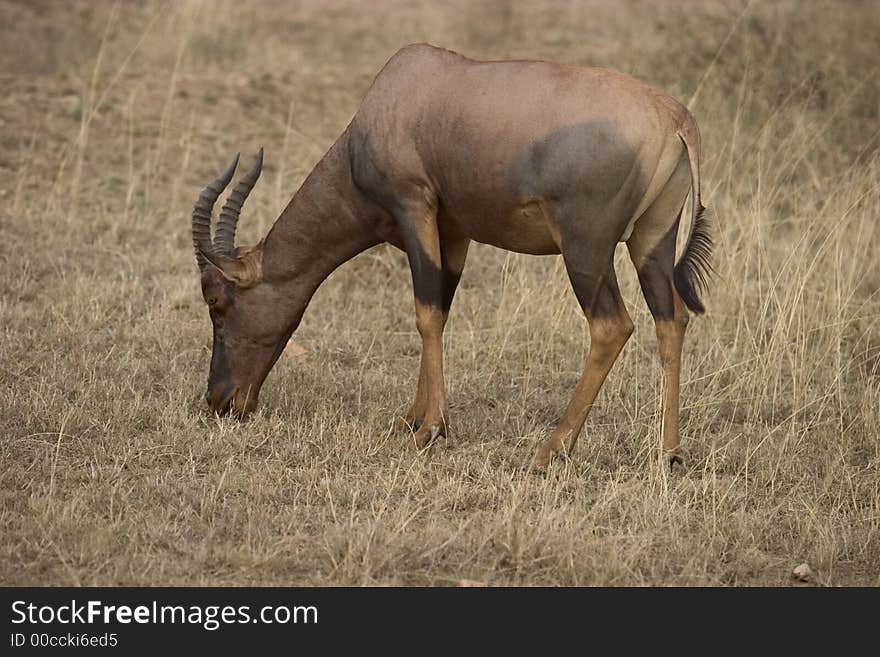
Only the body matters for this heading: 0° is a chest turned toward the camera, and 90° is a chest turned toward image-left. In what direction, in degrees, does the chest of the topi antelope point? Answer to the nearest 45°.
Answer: approximately 90°
